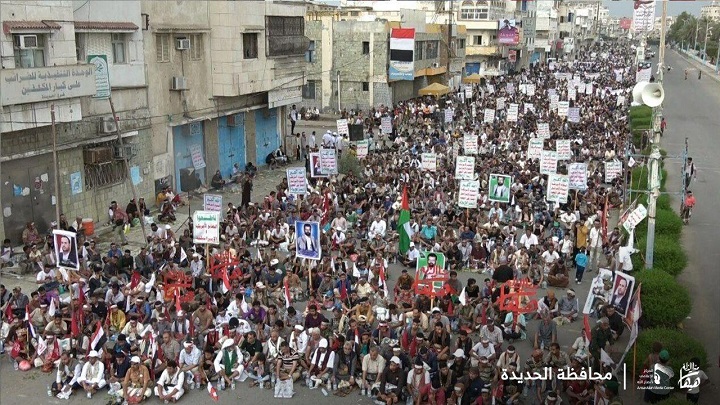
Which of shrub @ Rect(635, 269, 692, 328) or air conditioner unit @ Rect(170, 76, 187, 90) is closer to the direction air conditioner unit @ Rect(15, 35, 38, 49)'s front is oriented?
the shrub

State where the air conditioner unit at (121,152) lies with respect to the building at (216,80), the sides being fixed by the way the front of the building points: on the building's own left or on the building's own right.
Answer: on the building's own right

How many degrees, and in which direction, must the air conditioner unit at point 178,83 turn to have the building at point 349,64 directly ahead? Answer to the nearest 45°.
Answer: approximately 90° to its left

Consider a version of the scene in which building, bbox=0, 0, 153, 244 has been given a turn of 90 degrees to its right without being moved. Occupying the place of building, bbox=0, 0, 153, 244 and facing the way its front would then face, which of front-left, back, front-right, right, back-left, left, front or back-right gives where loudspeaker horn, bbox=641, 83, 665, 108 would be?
left

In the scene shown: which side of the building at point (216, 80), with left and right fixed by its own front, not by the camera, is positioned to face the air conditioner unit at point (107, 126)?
right

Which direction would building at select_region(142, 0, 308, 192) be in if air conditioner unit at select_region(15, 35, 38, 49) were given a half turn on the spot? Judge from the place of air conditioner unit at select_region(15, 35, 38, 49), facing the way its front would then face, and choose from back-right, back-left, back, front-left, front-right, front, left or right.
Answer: right

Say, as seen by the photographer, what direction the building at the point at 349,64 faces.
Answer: facing the viewer and to the right of the viewer

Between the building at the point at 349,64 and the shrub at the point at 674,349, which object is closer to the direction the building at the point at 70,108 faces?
the shrub

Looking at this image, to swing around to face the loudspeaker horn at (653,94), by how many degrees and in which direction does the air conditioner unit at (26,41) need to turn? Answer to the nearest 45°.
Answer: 0° — it already faces it

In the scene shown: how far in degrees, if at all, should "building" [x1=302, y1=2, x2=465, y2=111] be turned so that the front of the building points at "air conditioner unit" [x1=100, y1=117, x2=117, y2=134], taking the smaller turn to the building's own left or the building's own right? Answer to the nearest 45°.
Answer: approximately 45° to the building's own right

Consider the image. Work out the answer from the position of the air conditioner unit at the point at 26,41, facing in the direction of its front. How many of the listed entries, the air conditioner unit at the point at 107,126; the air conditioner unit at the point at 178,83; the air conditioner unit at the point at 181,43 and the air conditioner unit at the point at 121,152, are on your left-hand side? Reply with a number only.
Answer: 4

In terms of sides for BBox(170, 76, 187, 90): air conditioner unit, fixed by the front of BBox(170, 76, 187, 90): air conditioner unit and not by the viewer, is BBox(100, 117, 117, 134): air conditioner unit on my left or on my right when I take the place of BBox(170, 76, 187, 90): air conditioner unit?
on my right

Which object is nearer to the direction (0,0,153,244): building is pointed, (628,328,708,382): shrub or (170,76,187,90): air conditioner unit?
the shrub
